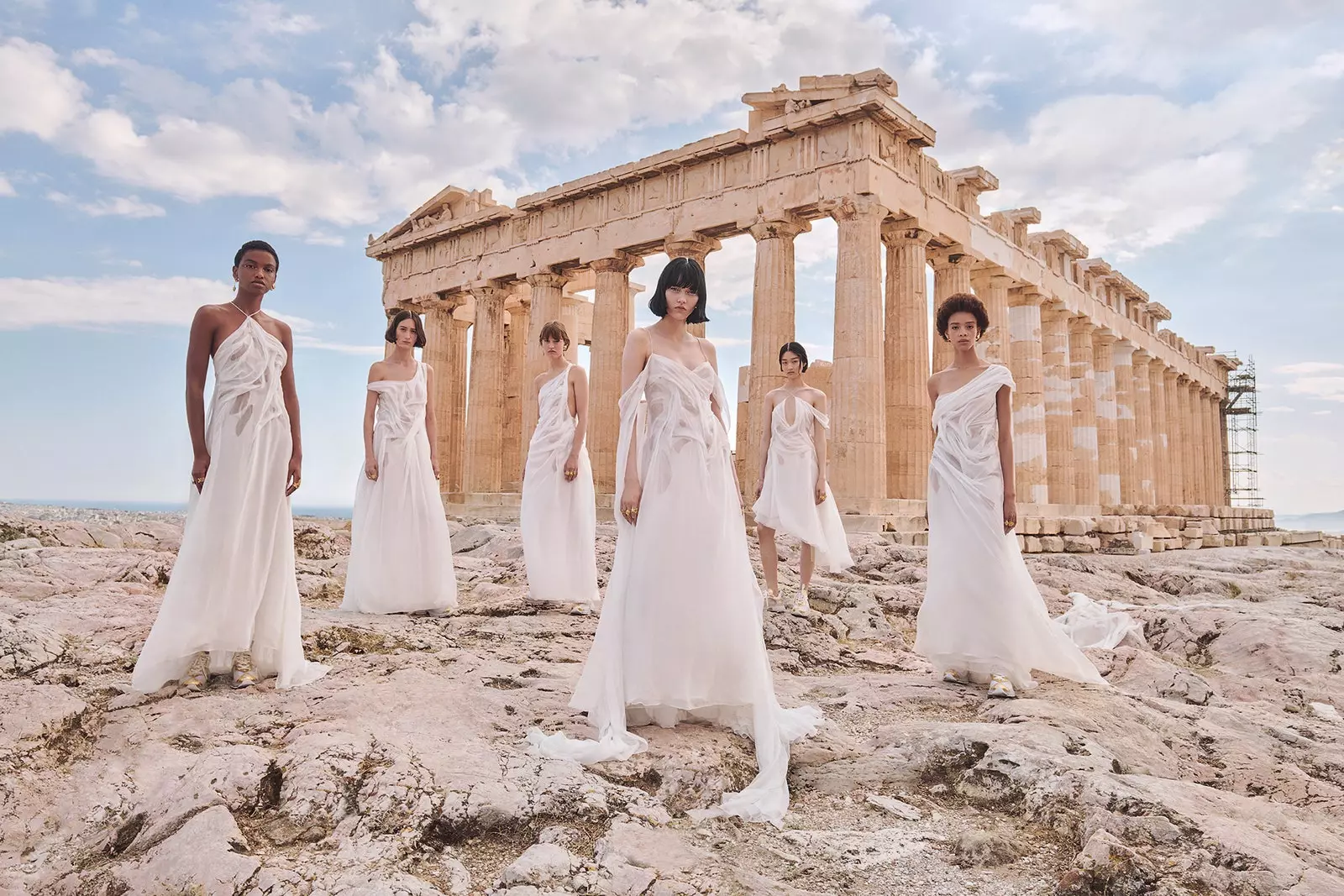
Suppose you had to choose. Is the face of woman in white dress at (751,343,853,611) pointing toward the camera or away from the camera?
toward the camera

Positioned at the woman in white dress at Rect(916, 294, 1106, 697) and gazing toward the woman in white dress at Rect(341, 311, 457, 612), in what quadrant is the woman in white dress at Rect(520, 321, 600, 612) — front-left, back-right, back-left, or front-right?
front-right

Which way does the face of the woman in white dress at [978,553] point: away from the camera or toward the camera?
toward the camera

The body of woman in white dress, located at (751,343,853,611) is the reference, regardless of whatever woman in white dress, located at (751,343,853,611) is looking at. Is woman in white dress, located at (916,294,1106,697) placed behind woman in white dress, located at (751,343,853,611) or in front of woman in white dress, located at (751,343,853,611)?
in front

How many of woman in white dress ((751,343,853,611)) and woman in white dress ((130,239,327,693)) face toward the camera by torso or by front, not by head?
2

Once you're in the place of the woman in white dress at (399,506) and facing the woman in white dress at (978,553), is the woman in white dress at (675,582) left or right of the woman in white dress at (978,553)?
right

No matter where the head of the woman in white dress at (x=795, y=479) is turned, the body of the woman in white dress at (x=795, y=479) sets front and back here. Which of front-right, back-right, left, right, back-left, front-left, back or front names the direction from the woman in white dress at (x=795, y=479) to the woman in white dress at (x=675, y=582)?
front

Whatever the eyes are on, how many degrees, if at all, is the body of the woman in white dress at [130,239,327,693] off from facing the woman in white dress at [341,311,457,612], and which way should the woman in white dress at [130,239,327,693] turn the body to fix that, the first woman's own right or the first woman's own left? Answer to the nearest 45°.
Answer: approximately 135° to the first woman's own left

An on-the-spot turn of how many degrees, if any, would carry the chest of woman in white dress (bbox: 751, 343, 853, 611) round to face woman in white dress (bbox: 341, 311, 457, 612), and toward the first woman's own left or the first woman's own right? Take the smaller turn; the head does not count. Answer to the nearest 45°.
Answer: approximately 45° to the first woman's own right

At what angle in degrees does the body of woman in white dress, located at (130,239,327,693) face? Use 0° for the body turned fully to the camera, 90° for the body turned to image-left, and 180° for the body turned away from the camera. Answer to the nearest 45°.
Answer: approximately 0°

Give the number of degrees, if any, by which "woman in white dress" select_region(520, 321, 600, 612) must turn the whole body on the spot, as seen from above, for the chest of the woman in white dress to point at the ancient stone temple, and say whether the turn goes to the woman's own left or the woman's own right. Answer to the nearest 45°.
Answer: approximately 180°

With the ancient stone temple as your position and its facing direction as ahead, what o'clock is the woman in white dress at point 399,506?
The woman in white dress is roughly at 11 o'clock from the ancient stone temple.

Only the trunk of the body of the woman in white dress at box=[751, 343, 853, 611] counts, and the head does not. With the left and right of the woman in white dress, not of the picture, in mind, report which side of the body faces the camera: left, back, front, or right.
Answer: front

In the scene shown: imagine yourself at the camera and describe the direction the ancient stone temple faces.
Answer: facing the viewer and to the left of the viewer

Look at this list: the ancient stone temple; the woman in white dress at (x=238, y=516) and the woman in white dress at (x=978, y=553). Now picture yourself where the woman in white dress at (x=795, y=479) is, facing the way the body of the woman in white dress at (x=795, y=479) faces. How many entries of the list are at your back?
1
